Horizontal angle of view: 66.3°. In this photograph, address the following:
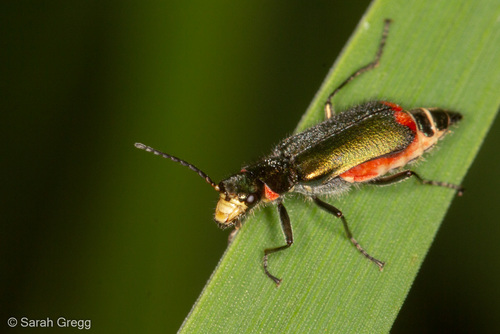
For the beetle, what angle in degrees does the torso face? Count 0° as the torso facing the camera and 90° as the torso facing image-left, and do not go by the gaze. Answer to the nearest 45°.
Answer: approximately 45°
